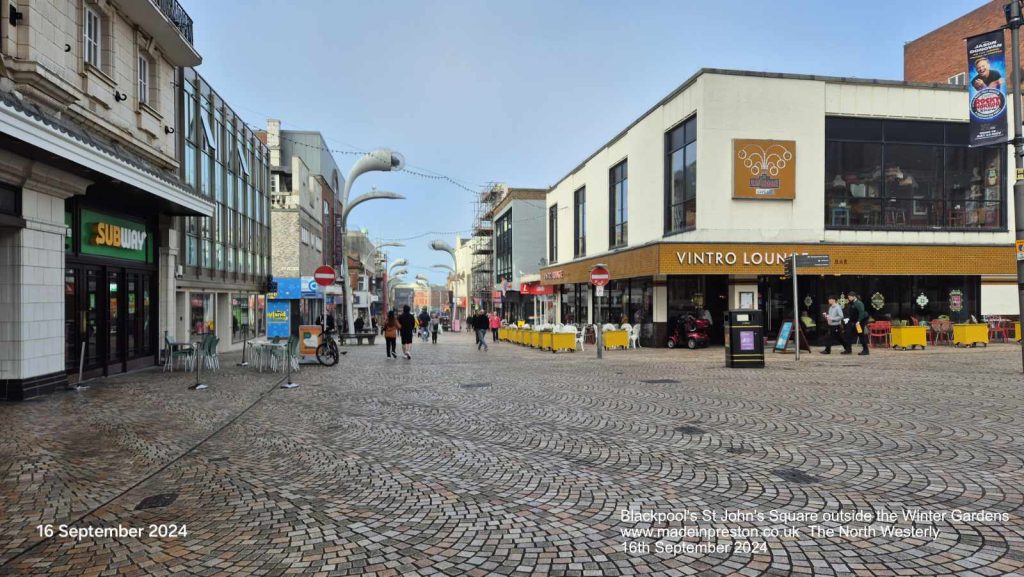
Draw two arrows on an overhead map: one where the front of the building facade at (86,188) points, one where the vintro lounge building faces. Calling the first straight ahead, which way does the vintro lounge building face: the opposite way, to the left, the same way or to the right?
to the right

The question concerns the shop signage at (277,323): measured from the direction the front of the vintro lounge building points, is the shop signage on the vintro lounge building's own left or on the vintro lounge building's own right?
on the vintro lounge building's own right

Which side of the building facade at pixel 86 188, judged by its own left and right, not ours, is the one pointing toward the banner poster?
front

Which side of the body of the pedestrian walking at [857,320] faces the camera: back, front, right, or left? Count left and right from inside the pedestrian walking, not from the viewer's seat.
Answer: left

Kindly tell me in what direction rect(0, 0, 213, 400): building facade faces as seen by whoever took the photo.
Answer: facing the viewer and to the right of the viewer

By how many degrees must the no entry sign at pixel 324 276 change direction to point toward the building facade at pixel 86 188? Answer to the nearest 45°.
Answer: approximately 45° to its right

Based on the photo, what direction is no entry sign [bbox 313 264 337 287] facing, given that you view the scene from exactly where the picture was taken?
facing the viewer

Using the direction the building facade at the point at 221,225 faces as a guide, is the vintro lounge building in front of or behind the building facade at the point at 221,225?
in front

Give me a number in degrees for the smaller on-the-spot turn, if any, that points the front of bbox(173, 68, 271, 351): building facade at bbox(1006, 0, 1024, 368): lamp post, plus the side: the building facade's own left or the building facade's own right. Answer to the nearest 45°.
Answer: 0° — it already faces it

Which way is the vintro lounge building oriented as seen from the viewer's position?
toward the camera
